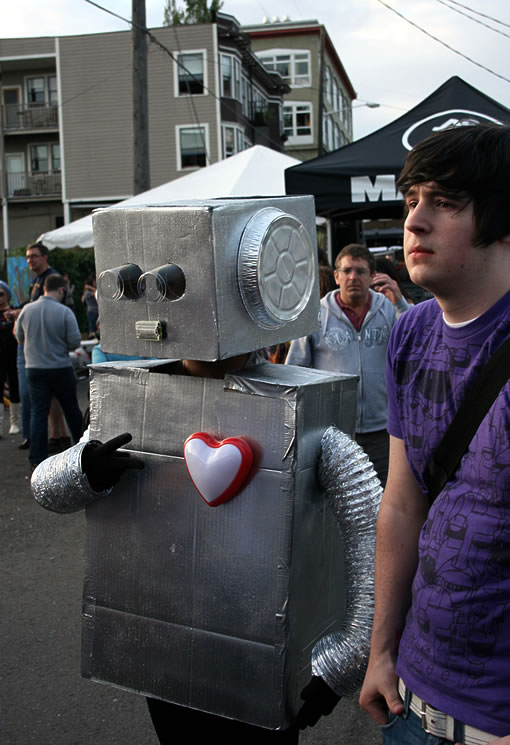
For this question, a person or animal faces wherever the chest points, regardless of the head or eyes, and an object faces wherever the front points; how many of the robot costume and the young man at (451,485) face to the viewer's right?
0

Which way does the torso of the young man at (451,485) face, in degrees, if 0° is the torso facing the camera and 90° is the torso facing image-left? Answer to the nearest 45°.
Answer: approximately 45°

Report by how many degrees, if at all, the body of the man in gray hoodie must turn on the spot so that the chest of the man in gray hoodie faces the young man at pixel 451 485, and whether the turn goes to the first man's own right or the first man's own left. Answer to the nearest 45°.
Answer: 0° — they already face them

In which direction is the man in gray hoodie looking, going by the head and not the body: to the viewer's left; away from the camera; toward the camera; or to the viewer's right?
toward the camera

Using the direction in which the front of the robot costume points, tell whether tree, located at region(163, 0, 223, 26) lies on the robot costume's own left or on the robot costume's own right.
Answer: on the robot costume's own right

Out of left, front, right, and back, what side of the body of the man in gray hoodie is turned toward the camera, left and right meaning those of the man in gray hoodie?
front

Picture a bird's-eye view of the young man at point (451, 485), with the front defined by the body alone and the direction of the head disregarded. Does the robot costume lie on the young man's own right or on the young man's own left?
on the young man's own right

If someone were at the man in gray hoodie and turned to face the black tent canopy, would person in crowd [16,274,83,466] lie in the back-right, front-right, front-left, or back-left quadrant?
front-left

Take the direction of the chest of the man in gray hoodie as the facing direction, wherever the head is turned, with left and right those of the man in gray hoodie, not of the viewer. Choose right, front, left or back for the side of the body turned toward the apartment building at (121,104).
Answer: back

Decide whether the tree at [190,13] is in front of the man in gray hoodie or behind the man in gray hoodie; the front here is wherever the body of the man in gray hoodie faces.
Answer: behind

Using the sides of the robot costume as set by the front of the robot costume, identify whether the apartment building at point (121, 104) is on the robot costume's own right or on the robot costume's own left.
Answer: on the robot costume's own right

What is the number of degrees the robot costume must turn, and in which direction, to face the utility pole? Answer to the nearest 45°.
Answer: approximately 135° to its right

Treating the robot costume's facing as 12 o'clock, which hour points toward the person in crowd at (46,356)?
The person in crowd is roughly at 4 o'clock from the robot costume.

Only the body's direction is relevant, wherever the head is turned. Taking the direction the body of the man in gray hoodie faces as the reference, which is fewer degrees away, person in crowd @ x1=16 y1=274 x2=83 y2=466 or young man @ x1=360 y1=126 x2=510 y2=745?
the young man

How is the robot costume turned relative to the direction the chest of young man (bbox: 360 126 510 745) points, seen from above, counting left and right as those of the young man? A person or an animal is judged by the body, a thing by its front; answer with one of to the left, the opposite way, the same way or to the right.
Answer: the same way

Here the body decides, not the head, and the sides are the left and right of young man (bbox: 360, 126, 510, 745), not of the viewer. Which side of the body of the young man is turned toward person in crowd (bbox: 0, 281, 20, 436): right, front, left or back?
right

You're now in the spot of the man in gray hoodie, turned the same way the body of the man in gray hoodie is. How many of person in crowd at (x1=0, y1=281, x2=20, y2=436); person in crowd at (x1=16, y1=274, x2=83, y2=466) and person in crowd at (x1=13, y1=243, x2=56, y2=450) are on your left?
0
